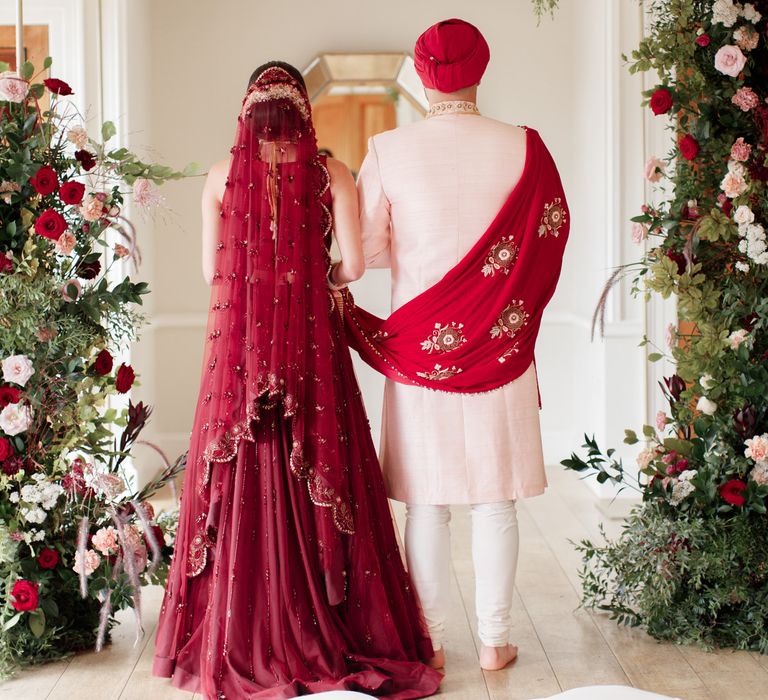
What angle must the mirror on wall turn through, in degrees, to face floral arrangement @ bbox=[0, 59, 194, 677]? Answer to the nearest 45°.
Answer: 0° — it already faces it

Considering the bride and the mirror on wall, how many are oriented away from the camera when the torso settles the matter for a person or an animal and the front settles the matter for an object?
1

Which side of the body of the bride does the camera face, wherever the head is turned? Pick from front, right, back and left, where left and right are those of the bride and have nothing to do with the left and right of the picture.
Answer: back

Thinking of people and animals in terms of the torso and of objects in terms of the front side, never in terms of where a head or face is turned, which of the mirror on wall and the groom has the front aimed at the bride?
the mirror on wall

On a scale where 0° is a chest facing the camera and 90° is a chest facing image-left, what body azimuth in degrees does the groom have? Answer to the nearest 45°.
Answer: approximately 180°

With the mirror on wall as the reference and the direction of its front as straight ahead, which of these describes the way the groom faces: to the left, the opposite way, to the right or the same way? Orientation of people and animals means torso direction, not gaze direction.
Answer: the opposite way

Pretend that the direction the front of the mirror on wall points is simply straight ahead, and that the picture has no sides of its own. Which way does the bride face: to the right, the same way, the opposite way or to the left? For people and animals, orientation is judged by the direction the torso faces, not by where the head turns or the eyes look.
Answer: the opposite way

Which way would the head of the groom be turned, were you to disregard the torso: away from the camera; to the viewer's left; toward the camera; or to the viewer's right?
away from the camera

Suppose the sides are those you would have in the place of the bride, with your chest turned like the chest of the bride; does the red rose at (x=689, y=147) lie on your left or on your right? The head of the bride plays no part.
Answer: on your right

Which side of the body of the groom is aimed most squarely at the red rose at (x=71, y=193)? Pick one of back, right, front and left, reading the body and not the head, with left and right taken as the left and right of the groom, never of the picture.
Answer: left

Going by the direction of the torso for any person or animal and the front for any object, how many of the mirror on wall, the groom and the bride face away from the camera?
2
